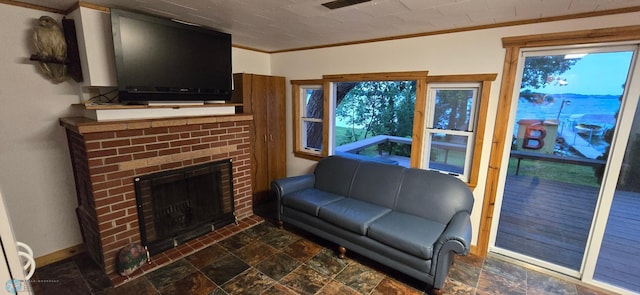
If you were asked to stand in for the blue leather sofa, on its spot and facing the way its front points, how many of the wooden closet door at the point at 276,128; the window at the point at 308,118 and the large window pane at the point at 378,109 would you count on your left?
0

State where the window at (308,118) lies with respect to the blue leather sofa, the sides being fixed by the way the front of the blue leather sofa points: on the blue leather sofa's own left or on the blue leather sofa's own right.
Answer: on the blue leather sofa's own right

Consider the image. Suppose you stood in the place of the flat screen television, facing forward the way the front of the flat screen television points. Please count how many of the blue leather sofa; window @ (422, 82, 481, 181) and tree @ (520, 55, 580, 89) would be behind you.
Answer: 0

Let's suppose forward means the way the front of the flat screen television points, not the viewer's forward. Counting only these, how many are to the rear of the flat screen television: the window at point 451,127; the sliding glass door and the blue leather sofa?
0

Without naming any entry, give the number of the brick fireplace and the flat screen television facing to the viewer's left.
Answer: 0

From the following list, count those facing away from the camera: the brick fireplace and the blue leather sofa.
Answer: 0

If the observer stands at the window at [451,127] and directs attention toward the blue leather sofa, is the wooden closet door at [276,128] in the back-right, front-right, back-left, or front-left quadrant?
front-right

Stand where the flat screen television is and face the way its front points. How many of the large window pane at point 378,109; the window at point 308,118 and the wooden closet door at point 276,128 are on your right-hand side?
0

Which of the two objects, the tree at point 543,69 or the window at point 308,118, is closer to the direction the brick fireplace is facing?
the tree

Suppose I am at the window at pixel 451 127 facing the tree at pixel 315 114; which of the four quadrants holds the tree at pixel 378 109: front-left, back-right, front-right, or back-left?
front-right

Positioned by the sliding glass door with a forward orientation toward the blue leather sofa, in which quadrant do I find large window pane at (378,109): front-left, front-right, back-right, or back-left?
front-right

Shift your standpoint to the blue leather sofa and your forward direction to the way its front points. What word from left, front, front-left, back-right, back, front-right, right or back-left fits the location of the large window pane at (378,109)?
back-right

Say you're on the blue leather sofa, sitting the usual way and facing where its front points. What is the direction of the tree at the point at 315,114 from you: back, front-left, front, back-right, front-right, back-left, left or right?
right

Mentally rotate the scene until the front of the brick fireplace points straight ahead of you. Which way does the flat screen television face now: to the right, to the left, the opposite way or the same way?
the same way

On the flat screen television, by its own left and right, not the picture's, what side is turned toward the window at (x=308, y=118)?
left

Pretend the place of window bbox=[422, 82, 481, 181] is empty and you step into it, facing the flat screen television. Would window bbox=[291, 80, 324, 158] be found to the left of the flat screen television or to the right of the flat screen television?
right

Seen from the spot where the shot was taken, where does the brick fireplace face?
facing the viewer and to the right of the viewer

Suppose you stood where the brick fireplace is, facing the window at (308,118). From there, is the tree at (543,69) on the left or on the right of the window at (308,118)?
right

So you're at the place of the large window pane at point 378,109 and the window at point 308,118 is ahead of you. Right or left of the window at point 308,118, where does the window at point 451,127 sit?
left
